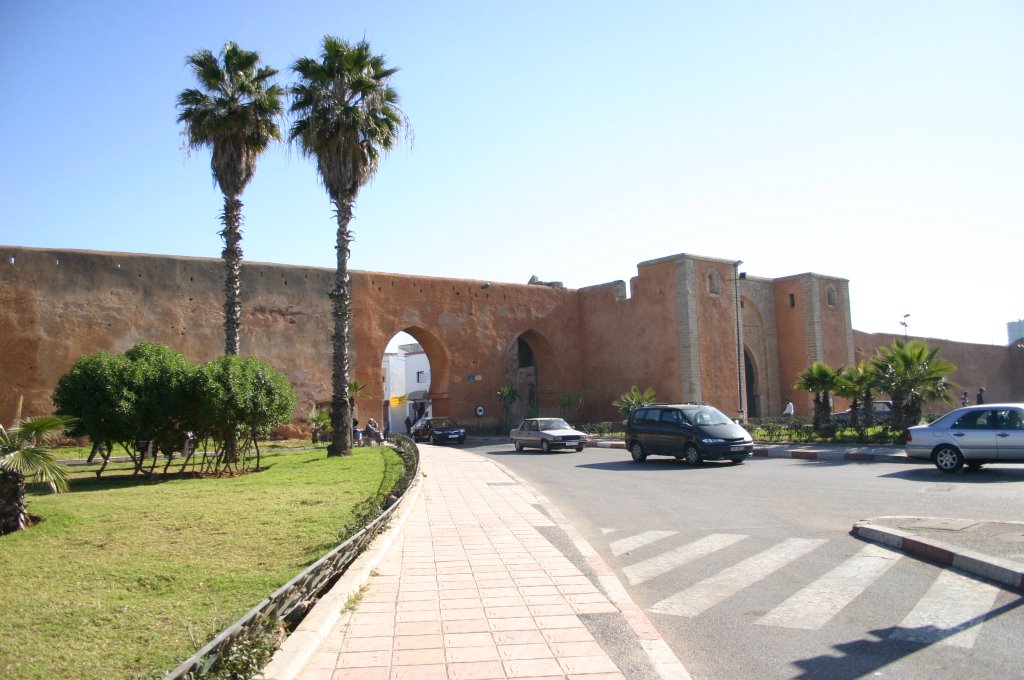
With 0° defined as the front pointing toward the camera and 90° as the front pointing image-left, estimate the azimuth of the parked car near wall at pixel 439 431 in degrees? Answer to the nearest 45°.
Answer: approximately 315°

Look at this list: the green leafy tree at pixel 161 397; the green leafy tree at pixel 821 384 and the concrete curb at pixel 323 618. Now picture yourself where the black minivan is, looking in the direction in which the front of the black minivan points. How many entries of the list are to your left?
1

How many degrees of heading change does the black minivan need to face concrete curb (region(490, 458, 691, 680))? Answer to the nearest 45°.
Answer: approximately 45° to its right

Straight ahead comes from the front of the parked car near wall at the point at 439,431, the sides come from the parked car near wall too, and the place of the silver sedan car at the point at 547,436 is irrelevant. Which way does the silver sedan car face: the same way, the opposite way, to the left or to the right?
the same way

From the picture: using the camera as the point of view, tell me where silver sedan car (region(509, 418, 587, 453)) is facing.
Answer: facing the viewer and to the right of the viewer

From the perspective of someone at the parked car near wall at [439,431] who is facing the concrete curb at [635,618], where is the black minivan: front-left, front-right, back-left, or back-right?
front-left

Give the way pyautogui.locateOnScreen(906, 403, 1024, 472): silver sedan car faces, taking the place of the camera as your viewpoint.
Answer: facing to the right of the viewer

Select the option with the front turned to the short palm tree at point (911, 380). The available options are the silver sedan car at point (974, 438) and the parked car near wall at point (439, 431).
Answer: the parked car near wall

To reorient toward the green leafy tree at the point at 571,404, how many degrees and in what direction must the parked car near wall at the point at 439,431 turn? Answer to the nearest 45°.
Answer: approximately 90° to its left

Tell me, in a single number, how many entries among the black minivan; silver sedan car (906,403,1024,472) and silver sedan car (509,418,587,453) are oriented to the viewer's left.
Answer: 0

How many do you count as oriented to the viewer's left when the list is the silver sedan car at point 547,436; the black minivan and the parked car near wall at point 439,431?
0

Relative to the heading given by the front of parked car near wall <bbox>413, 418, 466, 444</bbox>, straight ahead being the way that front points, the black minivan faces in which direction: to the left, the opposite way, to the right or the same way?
the same way

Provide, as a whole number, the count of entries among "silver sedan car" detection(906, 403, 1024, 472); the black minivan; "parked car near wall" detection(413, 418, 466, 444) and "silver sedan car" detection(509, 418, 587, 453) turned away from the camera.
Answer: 0

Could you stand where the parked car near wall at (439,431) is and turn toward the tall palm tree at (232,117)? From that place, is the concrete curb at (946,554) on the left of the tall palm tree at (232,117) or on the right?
left

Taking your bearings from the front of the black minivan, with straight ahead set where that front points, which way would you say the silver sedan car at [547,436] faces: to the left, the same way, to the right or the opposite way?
the same way

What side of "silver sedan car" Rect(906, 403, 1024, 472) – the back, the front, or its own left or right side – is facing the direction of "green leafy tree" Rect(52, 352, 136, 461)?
back

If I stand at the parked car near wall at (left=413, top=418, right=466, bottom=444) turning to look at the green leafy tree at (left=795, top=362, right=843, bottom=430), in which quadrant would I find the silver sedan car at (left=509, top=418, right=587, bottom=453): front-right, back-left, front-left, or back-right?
front-right
